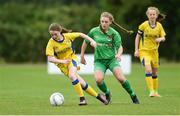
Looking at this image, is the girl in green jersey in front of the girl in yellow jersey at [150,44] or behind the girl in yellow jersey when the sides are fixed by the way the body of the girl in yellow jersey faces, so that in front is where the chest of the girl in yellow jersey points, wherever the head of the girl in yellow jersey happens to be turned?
in front

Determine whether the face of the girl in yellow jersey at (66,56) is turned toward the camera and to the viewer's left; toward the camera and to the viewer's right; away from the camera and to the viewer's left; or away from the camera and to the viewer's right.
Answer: toward the camera and to the viewer's left

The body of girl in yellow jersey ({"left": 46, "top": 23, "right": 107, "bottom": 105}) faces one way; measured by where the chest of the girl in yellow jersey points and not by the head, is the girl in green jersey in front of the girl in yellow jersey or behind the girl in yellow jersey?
behind

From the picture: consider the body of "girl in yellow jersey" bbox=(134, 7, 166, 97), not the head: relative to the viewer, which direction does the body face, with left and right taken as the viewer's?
facing the viewer

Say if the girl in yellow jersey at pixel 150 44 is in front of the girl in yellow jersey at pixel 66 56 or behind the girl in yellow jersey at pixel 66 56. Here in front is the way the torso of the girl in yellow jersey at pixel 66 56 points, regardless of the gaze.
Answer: behind

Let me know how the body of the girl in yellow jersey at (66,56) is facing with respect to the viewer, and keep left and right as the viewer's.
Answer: facing the viewer and to the left of the viewer

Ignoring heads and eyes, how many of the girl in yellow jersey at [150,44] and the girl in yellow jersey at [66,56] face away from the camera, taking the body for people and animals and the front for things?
0

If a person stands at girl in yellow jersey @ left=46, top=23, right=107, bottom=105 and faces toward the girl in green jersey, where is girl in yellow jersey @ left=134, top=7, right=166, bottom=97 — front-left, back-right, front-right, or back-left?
front-left

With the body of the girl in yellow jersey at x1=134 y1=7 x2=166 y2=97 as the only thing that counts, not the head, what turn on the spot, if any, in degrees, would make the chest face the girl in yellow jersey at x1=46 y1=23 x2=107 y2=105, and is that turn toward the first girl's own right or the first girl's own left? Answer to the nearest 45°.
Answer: approximately 45° to the first girl's own right
